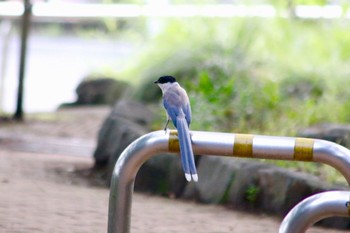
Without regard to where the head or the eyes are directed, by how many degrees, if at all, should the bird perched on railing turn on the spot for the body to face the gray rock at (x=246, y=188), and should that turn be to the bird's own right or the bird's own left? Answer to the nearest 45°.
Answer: approximately 45° to the bird's own right

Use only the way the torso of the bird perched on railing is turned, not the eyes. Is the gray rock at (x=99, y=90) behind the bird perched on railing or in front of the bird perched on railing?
in front

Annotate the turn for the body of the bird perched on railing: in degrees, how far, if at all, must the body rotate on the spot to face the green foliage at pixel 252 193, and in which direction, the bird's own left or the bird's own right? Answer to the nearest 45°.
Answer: approximately 45° to the bird's own right

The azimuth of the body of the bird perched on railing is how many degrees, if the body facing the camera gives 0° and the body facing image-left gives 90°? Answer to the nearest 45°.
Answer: approximately 135°
